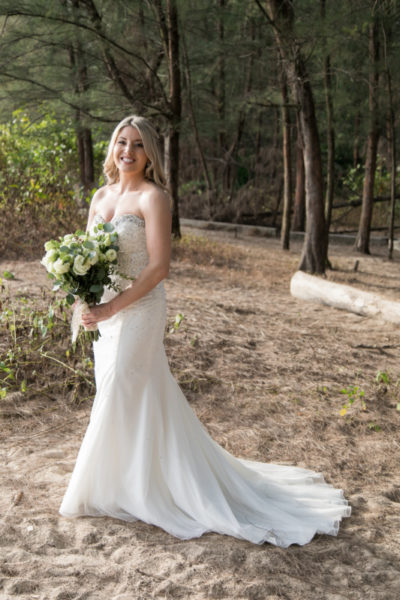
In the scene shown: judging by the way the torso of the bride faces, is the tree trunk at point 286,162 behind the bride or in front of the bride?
behind

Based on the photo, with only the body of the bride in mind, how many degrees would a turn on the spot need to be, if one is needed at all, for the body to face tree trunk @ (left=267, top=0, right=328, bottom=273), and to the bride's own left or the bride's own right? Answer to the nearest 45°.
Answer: approximately 135° to the bride's own right

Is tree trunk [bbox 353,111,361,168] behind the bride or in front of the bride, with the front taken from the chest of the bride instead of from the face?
behind

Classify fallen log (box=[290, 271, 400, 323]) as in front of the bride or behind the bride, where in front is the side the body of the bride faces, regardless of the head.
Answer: behind

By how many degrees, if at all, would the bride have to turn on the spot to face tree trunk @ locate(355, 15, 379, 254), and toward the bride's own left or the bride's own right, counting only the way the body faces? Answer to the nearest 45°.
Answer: approximately 135° to the bride's own right

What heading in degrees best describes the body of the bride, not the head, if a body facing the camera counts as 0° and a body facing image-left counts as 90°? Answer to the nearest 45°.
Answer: approximately 45°
